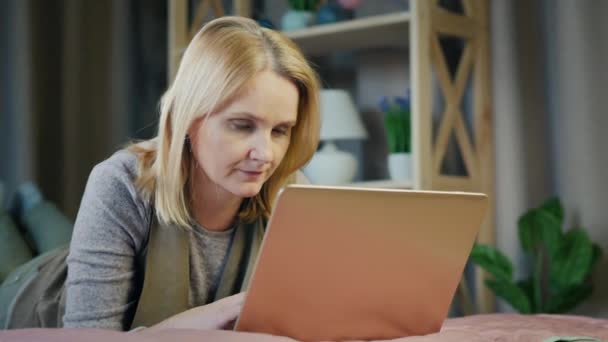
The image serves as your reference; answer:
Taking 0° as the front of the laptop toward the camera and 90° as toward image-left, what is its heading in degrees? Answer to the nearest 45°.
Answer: approximately 135°

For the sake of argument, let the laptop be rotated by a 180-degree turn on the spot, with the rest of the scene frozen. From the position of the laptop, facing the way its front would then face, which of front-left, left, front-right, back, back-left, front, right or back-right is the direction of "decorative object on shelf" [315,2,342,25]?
back-left

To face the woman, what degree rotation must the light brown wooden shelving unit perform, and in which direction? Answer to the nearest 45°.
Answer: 0° — it already faces them

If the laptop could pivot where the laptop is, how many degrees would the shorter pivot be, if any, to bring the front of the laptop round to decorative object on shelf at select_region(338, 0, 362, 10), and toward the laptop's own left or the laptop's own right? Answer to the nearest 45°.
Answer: approximately 45° to the laptop's own right

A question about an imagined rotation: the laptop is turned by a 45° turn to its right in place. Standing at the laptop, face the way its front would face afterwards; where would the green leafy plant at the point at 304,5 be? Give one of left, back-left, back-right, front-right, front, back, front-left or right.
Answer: front

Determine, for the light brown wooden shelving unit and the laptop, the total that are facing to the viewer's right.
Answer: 0

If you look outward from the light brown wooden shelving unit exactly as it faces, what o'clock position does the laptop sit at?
The laptop is roughly at 11 o'clock from the light brown wooden shelving unit.

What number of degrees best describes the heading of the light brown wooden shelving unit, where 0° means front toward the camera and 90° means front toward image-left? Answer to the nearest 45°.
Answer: approximately 45°

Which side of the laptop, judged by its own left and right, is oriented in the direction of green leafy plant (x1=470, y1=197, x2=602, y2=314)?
right
